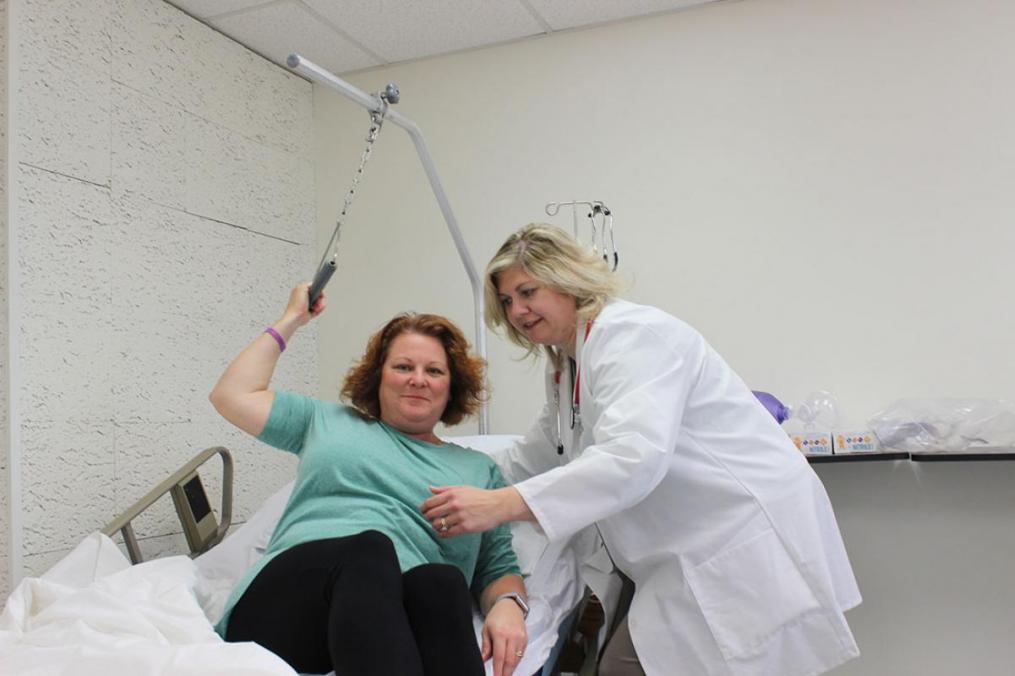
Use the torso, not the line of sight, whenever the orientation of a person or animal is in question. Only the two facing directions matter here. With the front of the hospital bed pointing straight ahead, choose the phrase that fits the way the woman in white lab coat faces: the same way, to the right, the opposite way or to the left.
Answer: to the right

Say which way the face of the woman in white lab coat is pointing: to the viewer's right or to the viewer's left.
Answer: to the viewer's left

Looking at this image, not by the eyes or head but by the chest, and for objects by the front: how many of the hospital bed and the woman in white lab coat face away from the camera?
0

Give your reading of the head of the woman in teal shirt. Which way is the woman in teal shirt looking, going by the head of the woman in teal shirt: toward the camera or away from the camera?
toward the camera

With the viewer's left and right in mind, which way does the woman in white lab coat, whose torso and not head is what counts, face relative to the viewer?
facing to the left of the viewer

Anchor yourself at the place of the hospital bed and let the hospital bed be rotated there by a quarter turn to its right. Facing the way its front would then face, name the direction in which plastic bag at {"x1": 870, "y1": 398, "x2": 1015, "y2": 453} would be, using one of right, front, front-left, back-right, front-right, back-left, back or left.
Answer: back-right

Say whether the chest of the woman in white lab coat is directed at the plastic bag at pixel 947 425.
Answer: no

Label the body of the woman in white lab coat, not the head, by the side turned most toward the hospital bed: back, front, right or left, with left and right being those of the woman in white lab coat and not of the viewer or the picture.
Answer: front

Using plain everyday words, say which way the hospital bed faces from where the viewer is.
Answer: facing the viewer and to the left of the viewer

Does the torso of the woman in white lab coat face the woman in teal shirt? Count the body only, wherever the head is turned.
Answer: yes
